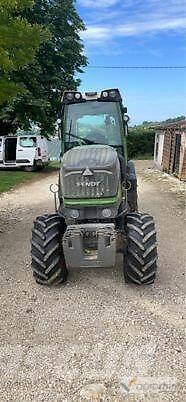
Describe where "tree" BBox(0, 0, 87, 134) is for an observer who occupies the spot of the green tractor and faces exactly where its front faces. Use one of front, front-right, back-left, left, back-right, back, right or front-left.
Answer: back

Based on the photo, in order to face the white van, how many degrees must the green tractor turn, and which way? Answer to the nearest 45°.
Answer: approximately 180°

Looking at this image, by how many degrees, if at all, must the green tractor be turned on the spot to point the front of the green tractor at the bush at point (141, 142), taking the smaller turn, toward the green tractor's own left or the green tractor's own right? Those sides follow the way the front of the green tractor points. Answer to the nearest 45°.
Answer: approximately 180°

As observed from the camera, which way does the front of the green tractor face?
facing the viewer
